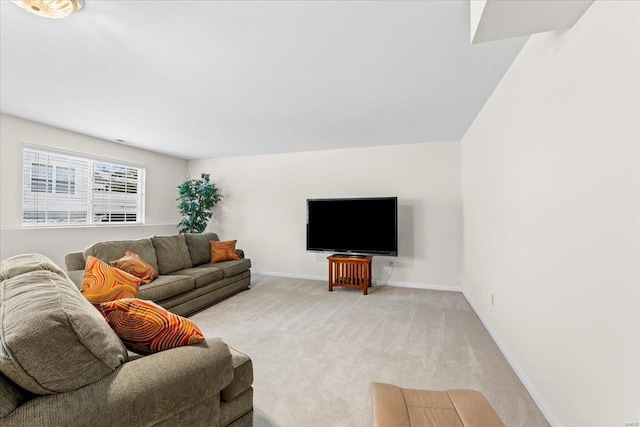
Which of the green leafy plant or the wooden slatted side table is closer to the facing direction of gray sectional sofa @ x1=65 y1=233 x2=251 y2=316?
the wooden slatted side table

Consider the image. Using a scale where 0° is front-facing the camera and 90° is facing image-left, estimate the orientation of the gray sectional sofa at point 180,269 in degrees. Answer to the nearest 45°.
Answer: approximately 315°

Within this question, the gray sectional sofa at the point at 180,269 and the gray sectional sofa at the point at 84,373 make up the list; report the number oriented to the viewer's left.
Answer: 0

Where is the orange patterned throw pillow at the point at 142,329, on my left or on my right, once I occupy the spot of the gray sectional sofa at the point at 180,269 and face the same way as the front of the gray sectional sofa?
on my right

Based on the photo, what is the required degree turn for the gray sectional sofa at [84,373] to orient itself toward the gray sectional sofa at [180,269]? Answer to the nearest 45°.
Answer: approximately 45° to its left

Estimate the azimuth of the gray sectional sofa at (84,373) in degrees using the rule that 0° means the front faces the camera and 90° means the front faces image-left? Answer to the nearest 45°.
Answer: approximately 225°

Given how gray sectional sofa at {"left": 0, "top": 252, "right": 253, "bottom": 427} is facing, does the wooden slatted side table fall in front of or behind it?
in front

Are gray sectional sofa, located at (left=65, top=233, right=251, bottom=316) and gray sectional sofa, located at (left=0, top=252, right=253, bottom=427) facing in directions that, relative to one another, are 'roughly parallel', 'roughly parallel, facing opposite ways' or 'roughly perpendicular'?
roughly perpendicular
